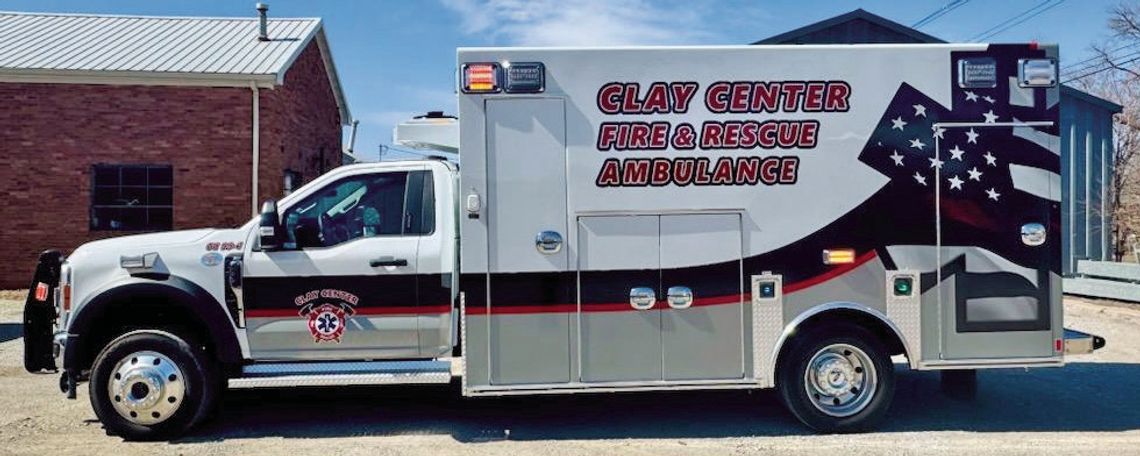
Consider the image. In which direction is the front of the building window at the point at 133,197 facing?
toward the camera

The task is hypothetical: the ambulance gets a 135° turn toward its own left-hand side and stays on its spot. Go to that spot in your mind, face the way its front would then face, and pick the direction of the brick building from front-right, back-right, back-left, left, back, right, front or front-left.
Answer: back

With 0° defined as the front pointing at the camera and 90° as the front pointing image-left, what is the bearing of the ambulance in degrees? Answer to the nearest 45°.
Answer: approximately 90°

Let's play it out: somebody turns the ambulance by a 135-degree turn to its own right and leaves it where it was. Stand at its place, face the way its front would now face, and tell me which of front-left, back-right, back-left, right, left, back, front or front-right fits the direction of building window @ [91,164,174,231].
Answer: left
